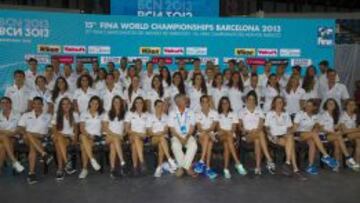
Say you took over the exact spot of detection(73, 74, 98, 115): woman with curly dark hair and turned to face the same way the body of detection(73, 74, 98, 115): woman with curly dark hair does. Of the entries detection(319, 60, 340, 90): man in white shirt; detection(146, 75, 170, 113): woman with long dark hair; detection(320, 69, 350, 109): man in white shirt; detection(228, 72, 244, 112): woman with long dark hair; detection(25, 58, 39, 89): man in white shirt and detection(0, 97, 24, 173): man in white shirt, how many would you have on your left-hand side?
4

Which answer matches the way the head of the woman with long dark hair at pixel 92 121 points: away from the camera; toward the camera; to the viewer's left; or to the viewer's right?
toward the camera

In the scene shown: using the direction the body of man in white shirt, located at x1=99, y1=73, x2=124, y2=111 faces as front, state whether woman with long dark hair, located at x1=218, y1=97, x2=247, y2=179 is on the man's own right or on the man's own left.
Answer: on the man's own left

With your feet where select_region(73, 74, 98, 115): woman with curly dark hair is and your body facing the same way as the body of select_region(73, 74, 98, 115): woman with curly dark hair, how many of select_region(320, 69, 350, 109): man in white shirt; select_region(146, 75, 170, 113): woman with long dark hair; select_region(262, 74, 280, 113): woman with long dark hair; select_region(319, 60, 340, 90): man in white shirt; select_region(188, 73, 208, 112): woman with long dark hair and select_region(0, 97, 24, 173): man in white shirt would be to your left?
5

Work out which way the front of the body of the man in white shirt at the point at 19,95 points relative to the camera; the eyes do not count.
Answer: toward the camera

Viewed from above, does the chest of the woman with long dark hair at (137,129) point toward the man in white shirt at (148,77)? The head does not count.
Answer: no

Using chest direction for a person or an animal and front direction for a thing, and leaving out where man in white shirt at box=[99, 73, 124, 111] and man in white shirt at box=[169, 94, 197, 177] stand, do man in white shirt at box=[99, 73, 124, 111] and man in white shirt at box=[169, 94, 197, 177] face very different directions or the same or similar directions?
same or similar directions

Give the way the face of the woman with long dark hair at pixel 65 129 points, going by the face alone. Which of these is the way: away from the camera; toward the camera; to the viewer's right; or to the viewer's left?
toward the camera

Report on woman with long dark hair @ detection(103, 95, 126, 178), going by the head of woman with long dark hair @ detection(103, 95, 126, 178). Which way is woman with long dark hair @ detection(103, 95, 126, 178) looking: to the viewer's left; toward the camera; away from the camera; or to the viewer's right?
toward the camera

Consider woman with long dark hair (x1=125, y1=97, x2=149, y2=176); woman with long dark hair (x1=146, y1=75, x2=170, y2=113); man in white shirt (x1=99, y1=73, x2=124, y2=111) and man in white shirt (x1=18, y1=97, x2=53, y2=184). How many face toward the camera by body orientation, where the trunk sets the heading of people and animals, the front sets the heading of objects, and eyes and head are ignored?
4

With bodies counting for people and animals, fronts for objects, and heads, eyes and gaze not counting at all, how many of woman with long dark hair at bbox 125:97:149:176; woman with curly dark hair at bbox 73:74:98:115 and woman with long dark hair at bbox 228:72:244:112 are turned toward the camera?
3

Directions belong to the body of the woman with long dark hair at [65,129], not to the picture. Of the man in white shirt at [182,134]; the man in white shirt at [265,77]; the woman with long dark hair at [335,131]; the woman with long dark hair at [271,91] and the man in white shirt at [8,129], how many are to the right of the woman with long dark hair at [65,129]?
1

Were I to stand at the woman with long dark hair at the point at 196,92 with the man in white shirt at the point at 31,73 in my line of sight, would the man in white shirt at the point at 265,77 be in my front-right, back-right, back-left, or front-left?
back-right

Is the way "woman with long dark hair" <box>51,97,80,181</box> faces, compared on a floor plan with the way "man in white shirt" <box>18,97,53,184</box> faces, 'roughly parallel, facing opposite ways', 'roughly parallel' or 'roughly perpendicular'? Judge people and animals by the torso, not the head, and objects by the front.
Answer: roughly parallel

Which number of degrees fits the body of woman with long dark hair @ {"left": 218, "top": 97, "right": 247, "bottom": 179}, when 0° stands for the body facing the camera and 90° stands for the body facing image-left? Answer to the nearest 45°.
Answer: approximately 0°

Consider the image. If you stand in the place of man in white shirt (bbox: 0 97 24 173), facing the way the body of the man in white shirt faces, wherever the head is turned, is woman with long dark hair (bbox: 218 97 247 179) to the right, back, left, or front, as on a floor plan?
left

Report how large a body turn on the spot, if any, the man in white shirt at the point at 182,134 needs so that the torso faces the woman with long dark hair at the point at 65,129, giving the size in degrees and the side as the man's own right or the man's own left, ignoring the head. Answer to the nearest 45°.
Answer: approximately 90° to the man's own right

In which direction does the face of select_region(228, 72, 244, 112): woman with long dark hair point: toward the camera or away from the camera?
toward the camera

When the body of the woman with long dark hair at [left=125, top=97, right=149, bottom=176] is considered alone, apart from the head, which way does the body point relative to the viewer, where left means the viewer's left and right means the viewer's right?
facing the viewer
